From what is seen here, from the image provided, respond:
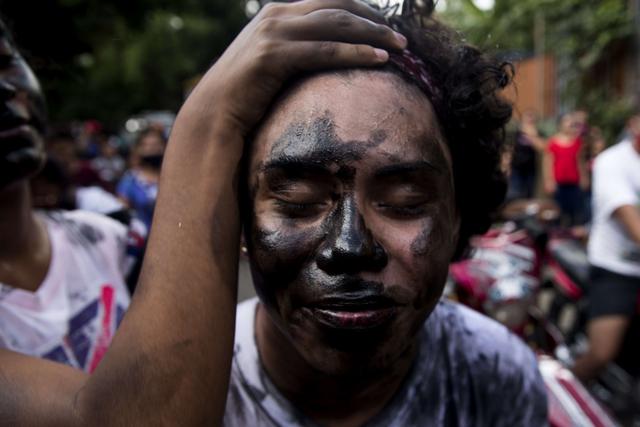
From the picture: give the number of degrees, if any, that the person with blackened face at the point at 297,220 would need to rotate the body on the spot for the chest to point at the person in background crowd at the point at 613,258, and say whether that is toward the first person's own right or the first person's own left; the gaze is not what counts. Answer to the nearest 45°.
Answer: approximately 135° to the first person's own left

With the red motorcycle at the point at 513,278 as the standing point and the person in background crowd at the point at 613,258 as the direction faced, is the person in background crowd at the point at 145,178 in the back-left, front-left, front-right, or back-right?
back-left

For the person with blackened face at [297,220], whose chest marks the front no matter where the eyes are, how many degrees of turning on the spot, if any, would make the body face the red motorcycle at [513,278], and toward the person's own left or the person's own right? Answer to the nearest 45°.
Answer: approximately 135° to the person's own left

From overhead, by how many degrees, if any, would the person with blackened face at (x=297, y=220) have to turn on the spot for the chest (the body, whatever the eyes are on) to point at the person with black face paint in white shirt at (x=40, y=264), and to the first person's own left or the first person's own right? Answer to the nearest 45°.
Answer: approximately 135° to the first person's own right
